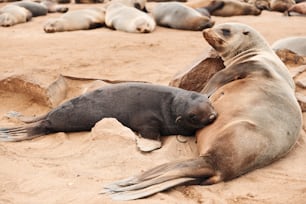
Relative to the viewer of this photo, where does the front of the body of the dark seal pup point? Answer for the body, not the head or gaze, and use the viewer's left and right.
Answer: facing to the right of the viewer

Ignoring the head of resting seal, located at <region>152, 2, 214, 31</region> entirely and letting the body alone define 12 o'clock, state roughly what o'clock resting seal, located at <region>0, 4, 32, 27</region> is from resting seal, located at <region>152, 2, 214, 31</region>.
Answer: resting seal, located at <region>0, 4, 32, 27</region> is roughly at 6 o'clock from resting seal, located at <region>152, 2, 214, 31</region>.
